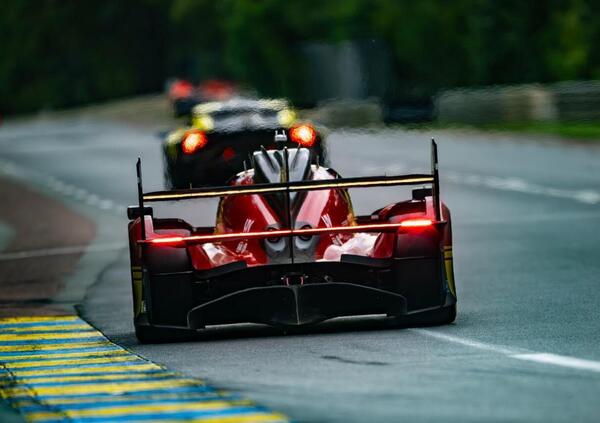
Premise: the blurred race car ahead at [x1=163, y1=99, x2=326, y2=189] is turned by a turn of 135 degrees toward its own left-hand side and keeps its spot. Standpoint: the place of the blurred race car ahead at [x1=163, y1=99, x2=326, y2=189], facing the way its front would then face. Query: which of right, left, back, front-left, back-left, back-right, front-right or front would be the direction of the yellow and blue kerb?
front-left

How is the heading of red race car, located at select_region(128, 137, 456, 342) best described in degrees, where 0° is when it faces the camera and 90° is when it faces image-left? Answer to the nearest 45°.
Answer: approximately 180°

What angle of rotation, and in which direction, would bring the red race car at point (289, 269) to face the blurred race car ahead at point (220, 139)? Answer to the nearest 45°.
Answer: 0° — it already faces it

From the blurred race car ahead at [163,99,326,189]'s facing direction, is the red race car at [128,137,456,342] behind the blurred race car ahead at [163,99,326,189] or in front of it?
behind

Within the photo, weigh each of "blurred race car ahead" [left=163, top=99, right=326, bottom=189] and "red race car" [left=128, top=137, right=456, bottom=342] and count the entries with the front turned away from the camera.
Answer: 2

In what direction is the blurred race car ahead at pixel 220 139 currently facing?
away from the camera
